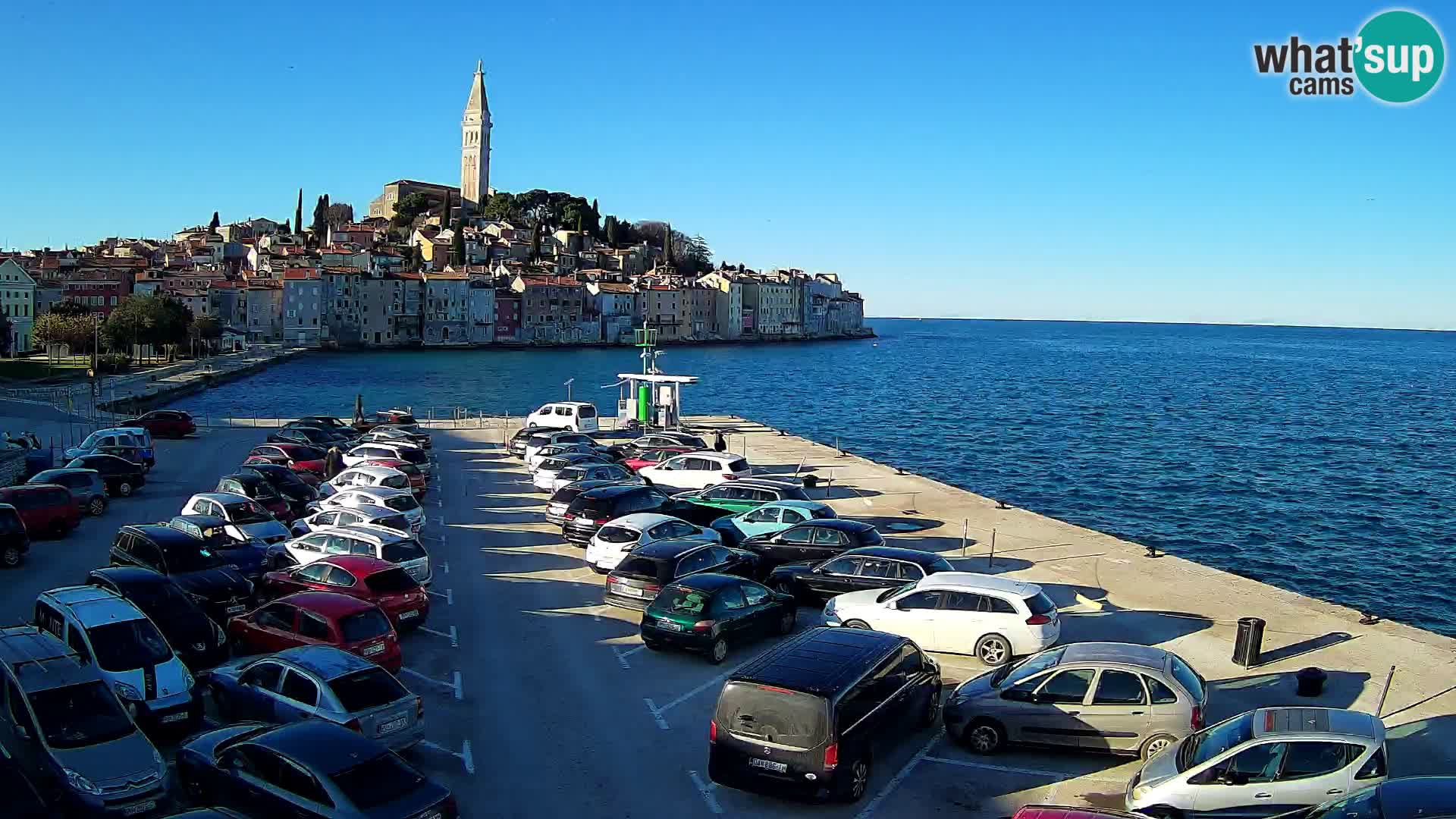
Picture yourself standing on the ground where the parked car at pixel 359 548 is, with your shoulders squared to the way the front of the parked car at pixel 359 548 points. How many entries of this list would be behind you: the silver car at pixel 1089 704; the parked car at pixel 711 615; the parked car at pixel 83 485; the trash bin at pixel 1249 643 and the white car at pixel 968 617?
4

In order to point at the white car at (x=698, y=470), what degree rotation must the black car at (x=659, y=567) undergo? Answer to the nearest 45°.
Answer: approximately 45° to its left

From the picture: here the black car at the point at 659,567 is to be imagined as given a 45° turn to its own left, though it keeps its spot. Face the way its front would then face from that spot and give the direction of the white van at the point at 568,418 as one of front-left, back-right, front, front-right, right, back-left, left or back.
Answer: front

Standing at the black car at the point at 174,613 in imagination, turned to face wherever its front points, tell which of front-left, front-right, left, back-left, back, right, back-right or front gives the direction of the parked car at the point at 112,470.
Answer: back-left

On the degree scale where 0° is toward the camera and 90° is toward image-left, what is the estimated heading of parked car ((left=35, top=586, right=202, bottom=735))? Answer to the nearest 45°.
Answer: approximately 315°

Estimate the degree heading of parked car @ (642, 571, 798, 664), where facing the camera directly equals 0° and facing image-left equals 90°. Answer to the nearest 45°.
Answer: approximately 225°

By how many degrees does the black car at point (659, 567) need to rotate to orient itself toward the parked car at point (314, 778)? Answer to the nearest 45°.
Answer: approximately 135° to its right

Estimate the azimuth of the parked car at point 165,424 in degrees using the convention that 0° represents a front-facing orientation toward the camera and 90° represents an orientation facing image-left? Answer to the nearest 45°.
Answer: approximately 90°

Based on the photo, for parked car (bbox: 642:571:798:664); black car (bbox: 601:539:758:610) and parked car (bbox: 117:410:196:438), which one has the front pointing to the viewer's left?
parked car (bbox: 117:410:196:438)

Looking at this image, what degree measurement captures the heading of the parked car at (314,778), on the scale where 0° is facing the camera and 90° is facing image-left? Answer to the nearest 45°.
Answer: approximately 135°

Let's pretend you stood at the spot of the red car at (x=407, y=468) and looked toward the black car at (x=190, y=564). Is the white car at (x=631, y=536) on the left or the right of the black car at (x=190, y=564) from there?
left

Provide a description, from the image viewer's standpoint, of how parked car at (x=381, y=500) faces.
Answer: facing away from the viewer and to the left of the viewer

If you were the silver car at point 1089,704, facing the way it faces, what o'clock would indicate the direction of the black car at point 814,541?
The black car is roughly at 2 o'clock from the silver car.

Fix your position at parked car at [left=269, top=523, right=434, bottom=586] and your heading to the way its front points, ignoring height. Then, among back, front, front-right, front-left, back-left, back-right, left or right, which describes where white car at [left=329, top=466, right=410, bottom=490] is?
front-right

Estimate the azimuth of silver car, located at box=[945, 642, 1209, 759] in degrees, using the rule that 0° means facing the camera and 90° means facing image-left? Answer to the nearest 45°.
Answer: approximately 90°

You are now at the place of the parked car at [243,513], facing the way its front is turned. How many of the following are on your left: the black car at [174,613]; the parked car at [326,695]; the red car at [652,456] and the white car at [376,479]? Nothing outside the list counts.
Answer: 2
